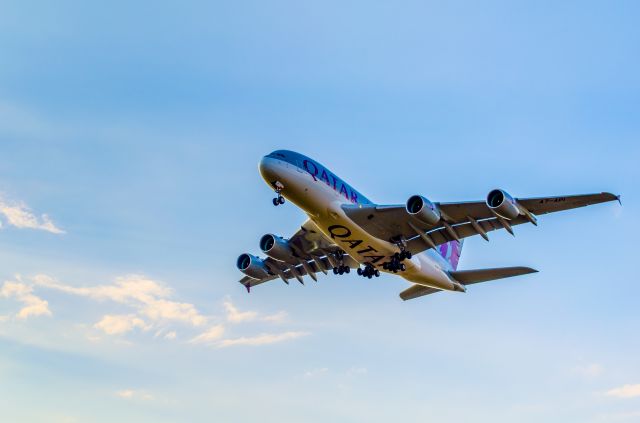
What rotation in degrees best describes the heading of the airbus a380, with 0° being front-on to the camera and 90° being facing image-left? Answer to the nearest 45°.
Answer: approximately 45°
